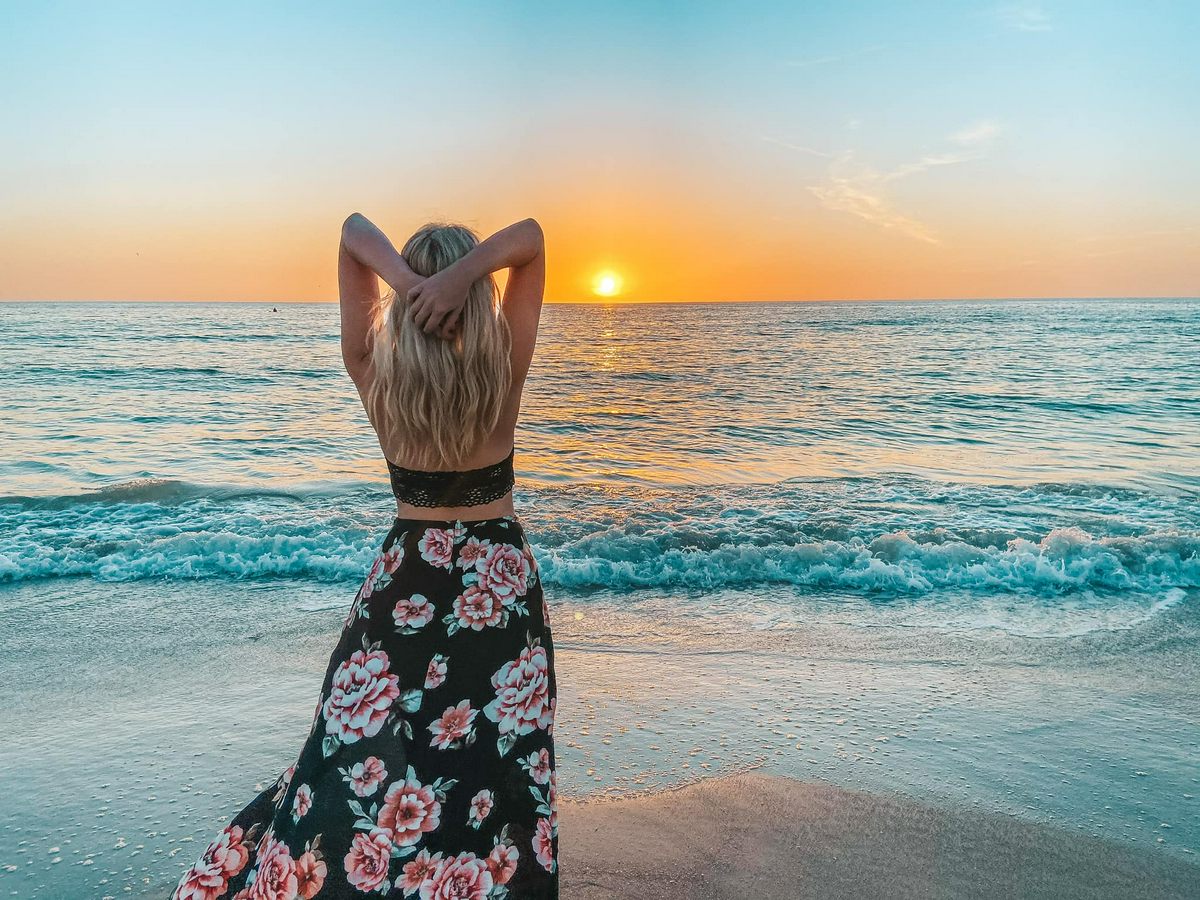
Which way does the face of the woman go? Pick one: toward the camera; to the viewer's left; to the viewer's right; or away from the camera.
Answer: away from the camera

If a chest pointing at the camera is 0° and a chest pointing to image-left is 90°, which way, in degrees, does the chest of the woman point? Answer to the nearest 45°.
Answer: approximately 180°
